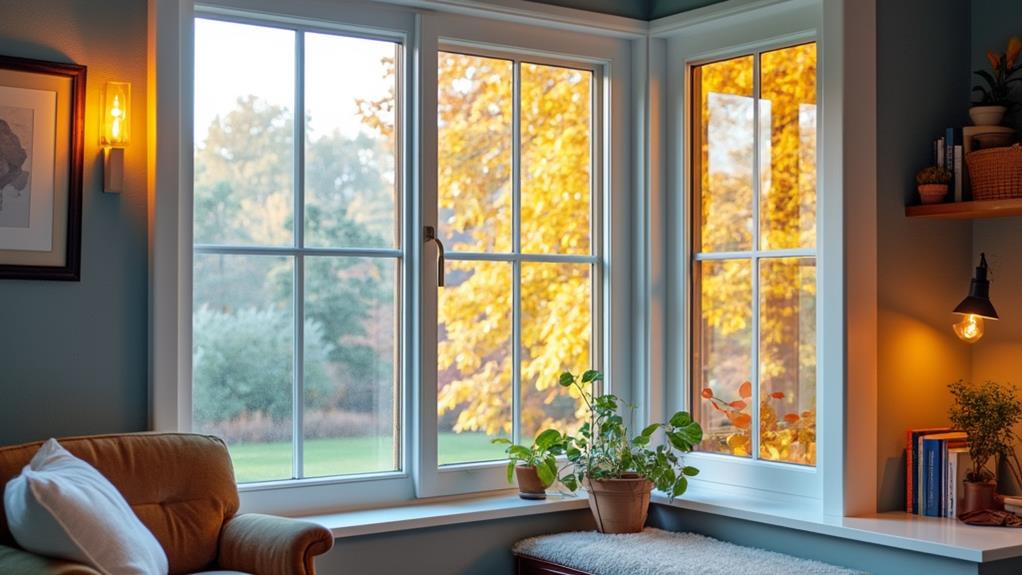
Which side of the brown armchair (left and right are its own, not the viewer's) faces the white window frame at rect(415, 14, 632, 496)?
left

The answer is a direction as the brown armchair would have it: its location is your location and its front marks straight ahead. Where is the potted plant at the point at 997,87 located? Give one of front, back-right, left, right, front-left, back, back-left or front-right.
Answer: front-left

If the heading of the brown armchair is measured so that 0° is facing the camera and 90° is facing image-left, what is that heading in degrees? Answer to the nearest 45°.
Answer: approximately 315°

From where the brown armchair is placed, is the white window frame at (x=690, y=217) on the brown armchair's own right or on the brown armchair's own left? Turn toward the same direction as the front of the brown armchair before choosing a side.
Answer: on the brown armchair's own left

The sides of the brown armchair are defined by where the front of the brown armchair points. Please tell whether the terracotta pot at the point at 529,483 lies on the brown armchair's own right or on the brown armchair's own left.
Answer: on the brown armchair's own left

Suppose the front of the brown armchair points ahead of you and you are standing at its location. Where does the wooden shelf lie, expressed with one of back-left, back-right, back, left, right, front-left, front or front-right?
front-left
